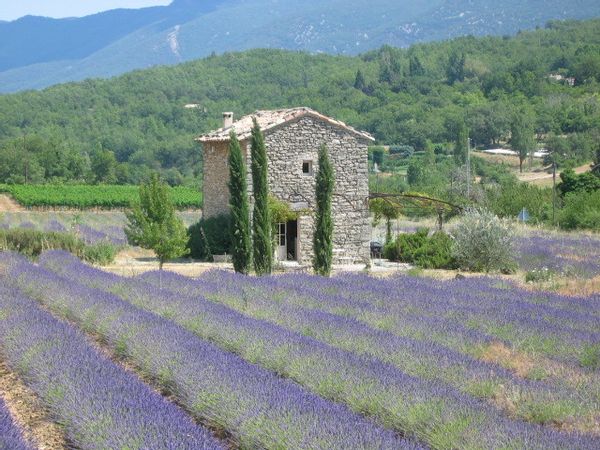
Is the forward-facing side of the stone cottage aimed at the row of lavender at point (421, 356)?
yes

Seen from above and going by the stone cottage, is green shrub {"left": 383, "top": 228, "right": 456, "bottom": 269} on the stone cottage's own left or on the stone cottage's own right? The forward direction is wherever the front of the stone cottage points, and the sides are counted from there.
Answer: on the stone cottage's own left

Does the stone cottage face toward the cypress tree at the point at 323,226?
yes

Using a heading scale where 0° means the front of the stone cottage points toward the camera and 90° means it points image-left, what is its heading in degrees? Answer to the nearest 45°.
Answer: approximately 0°

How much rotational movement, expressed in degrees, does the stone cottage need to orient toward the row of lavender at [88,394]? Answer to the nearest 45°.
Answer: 0° — it already faces it

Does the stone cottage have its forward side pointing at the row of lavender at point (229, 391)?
yes

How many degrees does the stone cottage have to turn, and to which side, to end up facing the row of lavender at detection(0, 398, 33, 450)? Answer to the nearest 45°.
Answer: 0° — it already faces it

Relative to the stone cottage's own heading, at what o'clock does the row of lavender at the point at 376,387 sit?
The row of lavender is roughly at 12 o'clock from the stone cottage.

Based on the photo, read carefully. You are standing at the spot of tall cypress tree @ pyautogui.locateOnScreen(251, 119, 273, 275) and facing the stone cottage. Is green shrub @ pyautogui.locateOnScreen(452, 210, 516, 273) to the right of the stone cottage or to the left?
right

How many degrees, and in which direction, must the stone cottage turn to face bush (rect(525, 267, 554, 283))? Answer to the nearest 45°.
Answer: approximately 45° to its left

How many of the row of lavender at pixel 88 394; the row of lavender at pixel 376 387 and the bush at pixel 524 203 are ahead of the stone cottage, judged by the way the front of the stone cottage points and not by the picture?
2

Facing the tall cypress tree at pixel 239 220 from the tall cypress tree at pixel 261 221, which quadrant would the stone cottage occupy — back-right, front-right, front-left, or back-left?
back-right
